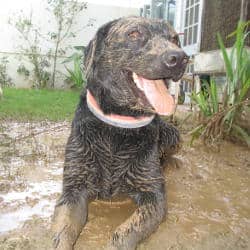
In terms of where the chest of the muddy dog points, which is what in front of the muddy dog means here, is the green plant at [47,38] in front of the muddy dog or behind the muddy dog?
behind

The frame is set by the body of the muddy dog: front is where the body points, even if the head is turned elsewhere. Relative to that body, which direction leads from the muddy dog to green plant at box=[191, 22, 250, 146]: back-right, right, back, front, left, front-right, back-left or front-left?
back-left

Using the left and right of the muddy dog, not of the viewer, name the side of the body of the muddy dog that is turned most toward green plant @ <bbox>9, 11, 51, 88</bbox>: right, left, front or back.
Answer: back

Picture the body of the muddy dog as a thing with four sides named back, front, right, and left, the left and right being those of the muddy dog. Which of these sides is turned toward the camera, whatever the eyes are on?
front

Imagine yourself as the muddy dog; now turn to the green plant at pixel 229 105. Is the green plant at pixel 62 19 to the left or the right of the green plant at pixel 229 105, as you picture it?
left

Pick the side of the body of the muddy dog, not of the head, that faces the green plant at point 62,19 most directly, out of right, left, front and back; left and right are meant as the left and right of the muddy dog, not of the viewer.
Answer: back
